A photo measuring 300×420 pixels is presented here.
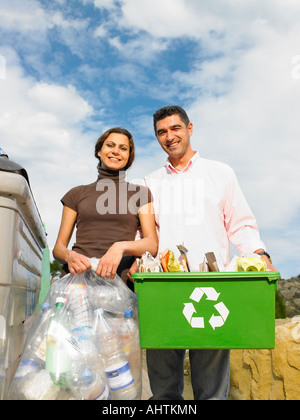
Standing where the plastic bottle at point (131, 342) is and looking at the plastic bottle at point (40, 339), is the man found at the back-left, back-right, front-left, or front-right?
back-right

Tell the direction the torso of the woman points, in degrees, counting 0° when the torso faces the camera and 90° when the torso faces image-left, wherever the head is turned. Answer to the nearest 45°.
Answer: approximately 0°

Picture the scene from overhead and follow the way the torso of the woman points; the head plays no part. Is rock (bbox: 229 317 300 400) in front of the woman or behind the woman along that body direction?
behind
